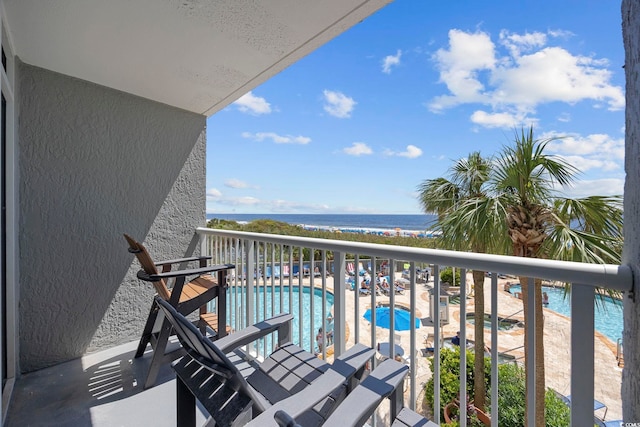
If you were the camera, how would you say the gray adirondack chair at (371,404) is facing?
facing away from the viewer and to the right of the viewer

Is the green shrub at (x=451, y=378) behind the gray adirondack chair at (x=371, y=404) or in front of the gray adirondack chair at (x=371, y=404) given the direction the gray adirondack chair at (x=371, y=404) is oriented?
in front

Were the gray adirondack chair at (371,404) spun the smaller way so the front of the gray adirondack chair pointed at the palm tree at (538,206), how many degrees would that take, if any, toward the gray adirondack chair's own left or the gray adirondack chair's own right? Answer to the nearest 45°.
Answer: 0° — it already faces it

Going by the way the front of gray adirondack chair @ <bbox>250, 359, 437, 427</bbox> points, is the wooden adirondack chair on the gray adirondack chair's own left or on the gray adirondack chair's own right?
on the gray adirondack chair's own left

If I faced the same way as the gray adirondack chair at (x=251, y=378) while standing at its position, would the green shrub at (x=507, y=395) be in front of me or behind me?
in front

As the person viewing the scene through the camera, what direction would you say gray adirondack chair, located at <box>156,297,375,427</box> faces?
facing away from the viewer and to the right of the viewer

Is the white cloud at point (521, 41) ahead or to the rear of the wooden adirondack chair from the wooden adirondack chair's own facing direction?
ahead

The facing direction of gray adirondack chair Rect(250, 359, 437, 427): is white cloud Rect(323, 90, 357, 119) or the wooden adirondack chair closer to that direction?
the white cloud

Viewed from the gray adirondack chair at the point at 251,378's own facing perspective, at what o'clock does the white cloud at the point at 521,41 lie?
The white cloud is roughly at 12 o'clock from the gray adirondack chair.

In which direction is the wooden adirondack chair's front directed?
to the viewer's right
